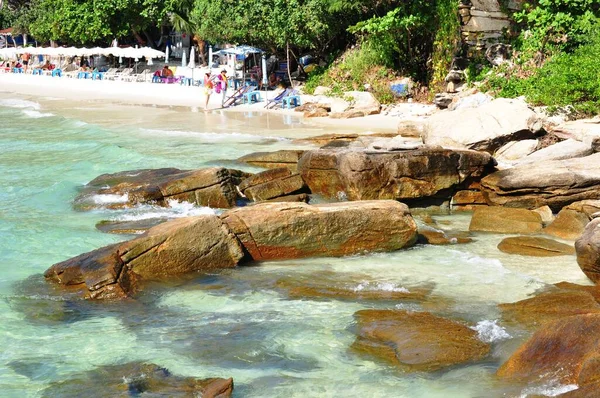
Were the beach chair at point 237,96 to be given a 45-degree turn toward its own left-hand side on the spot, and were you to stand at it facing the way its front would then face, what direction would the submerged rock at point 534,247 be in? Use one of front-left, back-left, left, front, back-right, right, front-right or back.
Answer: front

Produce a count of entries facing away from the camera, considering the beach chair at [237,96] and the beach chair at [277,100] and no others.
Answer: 0

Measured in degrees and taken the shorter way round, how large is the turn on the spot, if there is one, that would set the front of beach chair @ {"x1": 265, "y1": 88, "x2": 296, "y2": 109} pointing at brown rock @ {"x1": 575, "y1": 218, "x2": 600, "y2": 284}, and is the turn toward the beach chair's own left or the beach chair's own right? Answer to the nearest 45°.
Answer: approximately 45° to the beach chair's own left

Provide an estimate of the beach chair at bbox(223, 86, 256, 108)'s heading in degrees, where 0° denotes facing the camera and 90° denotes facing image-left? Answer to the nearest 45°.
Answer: approximately 45°

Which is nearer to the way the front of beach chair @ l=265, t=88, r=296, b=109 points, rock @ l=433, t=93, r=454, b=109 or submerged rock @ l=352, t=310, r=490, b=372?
the submerged rock

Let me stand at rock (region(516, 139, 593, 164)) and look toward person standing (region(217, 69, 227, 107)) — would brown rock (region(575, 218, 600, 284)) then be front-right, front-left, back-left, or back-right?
back-left

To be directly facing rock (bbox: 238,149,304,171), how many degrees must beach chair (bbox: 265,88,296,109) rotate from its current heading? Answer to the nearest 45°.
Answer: approximately 45° to its left

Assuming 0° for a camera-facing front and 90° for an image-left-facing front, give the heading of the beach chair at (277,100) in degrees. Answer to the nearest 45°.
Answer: approximately 45°

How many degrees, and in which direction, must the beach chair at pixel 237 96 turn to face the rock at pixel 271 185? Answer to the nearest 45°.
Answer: approximately 45° to its left

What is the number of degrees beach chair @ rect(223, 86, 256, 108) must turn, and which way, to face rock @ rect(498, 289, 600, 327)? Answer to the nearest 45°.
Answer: approximately 45° to its left

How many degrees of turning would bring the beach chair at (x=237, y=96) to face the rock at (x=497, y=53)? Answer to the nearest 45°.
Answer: approximately 90° to its left

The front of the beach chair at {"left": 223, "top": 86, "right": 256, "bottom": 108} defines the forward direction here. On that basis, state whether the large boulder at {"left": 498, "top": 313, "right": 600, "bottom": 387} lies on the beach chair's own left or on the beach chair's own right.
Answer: on the beach chair's own left

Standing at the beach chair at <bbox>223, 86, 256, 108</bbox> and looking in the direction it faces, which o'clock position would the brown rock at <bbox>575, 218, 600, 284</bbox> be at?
The brown rock is roughly at 10 o'clock from the beach chair.

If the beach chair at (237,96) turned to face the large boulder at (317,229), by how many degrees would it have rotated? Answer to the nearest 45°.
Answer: approximately 45° to its left

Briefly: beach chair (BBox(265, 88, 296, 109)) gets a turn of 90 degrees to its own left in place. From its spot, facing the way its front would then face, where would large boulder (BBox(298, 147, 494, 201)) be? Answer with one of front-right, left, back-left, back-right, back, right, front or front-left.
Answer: front-right

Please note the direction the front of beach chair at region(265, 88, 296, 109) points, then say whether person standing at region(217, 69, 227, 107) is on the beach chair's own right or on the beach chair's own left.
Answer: on the beach chair's own right

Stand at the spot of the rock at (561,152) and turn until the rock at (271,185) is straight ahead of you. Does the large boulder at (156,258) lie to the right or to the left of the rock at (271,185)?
left
